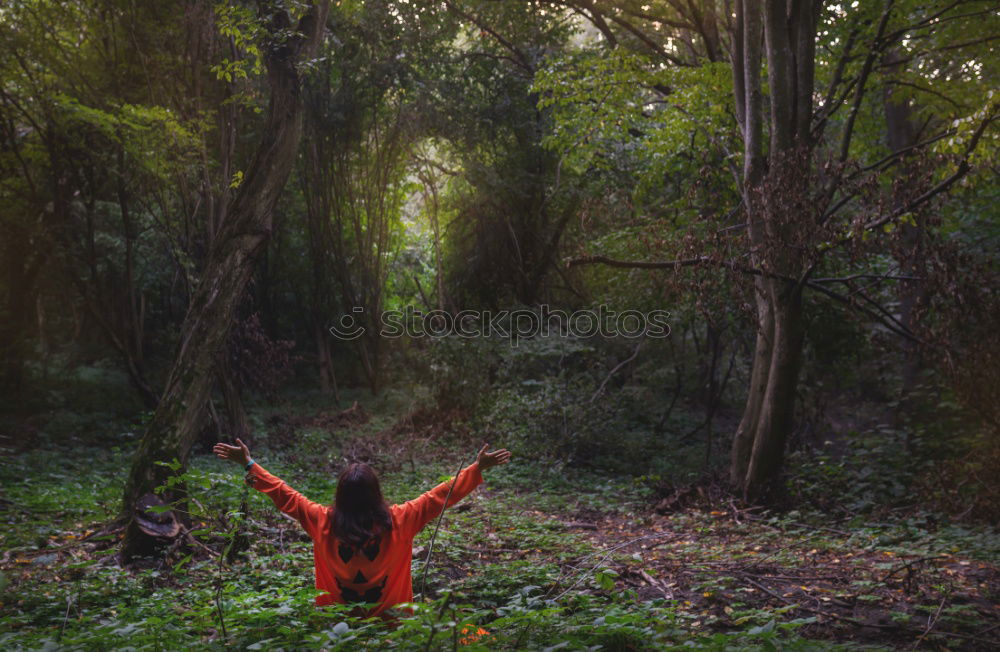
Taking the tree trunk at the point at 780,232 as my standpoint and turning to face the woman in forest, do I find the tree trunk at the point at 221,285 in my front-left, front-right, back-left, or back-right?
front-right

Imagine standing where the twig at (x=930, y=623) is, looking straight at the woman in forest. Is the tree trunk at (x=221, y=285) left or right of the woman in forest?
right

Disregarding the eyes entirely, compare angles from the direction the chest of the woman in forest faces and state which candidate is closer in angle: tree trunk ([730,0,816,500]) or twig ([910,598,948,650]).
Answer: the tree trunk

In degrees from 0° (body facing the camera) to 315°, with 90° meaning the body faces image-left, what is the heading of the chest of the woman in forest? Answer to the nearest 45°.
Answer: approximately 180°

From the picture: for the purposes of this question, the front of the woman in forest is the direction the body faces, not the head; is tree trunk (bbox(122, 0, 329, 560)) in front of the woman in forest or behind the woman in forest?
in front

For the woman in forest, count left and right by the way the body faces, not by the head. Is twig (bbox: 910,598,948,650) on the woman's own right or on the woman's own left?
on the woman's own right

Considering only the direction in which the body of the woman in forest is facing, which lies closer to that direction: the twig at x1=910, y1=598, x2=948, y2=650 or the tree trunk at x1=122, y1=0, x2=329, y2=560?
the tree trunk

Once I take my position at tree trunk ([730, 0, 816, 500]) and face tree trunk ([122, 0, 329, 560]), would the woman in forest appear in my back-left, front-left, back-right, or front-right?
front-left

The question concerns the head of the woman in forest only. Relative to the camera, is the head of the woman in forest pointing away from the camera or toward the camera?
away from the camera
